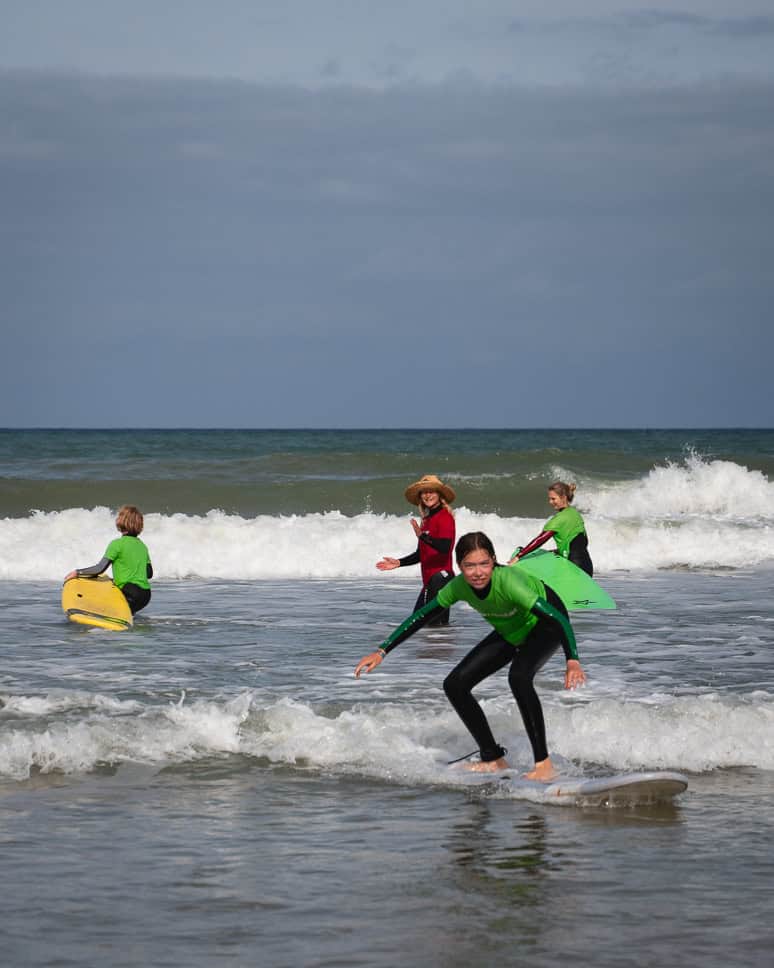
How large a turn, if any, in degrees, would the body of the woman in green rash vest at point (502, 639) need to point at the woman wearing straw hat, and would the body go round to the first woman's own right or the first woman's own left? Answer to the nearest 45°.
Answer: approximately 135° to the first woman's own right

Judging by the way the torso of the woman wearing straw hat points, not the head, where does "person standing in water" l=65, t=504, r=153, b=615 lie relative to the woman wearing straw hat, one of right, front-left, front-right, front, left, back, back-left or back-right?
front-right

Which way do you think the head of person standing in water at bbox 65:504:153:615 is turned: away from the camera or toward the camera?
away from the camera

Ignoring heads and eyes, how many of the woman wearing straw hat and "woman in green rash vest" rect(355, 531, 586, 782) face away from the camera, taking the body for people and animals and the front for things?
0

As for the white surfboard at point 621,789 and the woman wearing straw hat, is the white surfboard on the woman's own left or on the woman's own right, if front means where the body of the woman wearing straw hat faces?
on the woman's own left

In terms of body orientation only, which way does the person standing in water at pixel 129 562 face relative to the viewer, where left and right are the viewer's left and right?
facing away from the viewer and to the left of the viewer

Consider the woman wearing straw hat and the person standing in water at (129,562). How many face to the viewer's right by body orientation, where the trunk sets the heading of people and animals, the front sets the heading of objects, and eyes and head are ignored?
0

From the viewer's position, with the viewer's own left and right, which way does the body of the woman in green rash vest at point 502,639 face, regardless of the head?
facing the viewer and to the left of the viewer

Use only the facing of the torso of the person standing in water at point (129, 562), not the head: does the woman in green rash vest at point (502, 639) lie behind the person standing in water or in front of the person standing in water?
behind
